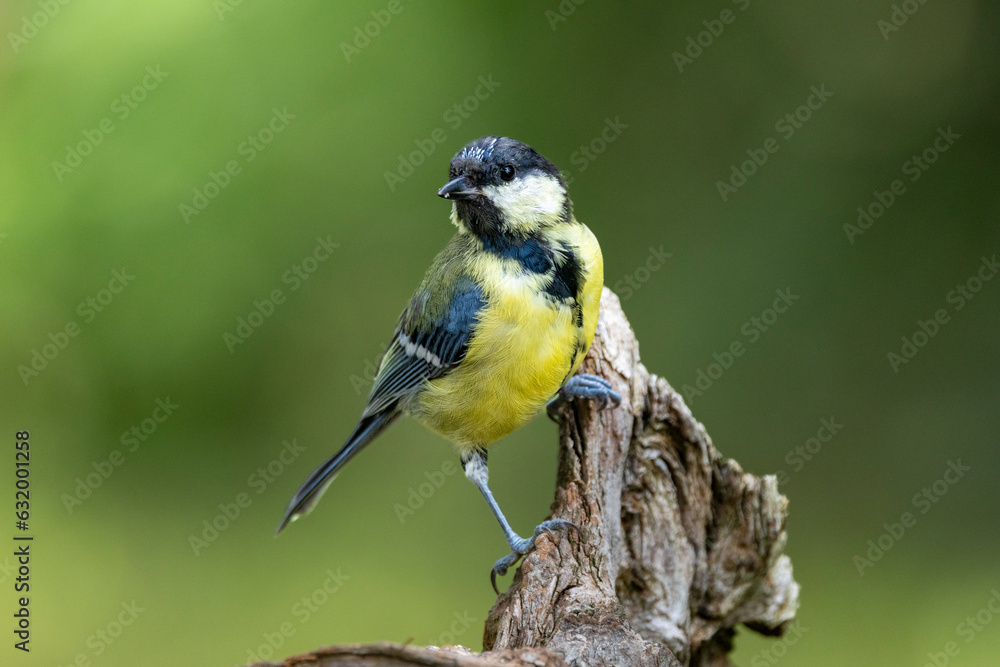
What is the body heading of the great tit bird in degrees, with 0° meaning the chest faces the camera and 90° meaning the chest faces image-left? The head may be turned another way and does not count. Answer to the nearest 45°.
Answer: approximately 315°
